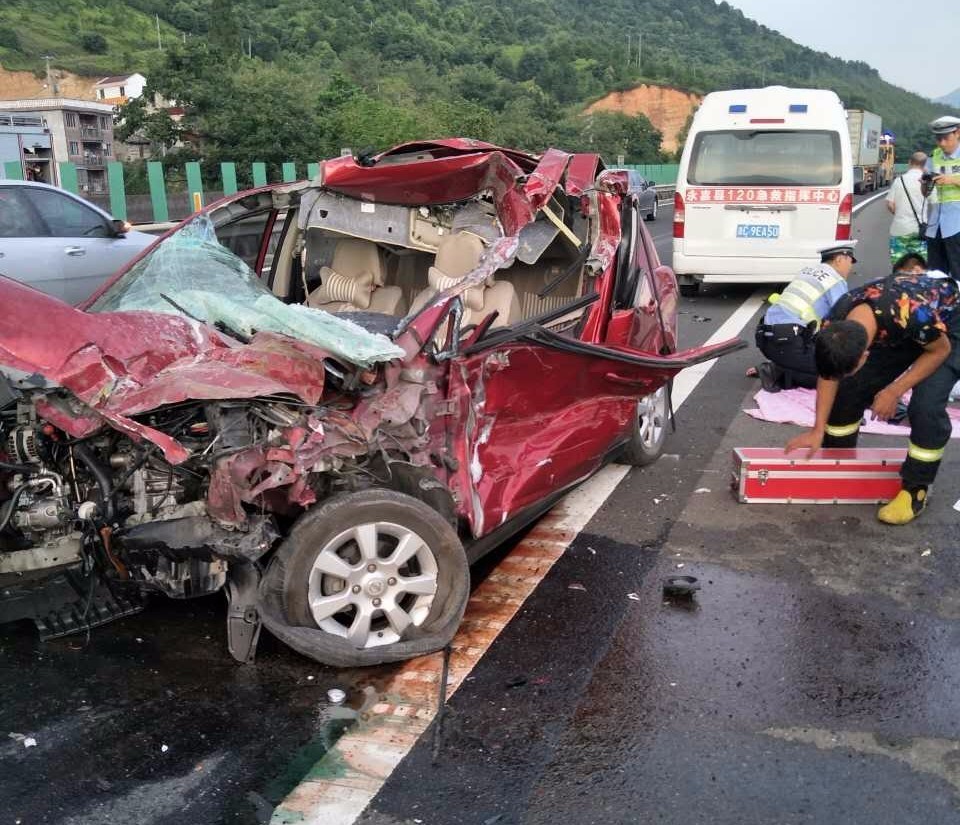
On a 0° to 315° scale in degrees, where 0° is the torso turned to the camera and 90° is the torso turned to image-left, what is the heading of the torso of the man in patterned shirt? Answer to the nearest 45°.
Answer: approximately 45°

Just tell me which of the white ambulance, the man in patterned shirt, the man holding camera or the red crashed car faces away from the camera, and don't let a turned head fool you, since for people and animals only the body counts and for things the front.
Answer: the white ambulance

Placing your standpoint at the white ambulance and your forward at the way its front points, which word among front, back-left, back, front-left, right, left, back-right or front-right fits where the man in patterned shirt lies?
back

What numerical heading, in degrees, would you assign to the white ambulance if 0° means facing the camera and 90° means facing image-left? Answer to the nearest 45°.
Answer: approximately 180°

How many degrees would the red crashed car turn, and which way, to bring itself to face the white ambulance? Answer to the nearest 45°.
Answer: approximately 180°

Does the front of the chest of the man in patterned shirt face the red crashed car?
yes

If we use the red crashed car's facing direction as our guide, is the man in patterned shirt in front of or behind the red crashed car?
behind

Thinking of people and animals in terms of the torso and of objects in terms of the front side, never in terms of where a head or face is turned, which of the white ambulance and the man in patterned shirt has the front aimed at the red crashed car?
the man in patterned shirt
